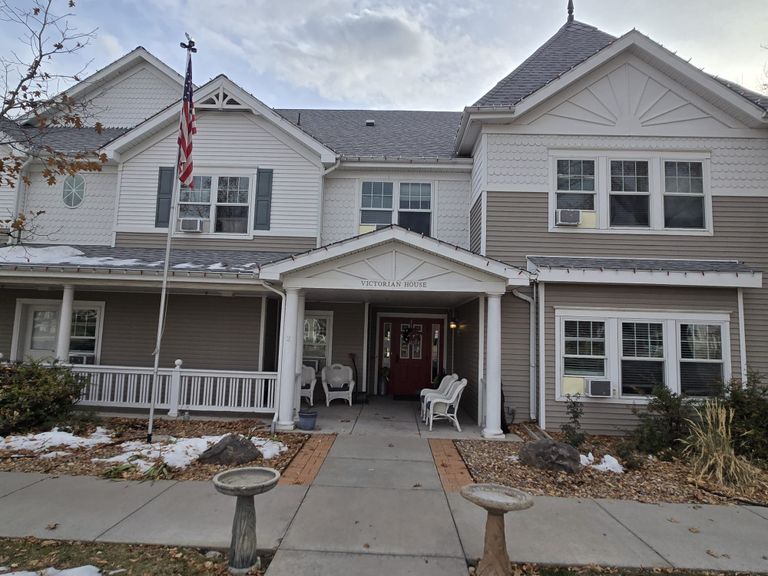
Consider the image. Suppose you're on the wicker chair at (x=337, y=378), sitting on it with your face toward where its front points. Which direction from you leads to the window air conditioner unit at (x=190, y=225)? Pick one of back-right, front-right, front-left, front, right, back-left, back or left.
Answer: right

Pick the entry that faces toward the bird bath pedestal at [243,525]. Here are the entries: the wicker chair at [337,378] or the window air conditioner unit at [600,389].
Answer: the wicker chair

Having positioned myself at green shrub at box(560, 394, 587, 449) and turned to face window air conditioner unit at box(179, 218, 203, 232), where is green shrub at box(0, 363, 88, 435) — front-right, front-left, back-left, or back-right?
front-left

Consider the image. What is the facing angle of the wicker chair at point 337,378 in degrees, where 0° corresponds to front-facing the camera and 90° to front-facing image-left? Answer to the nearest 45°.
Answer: approximately 0°
